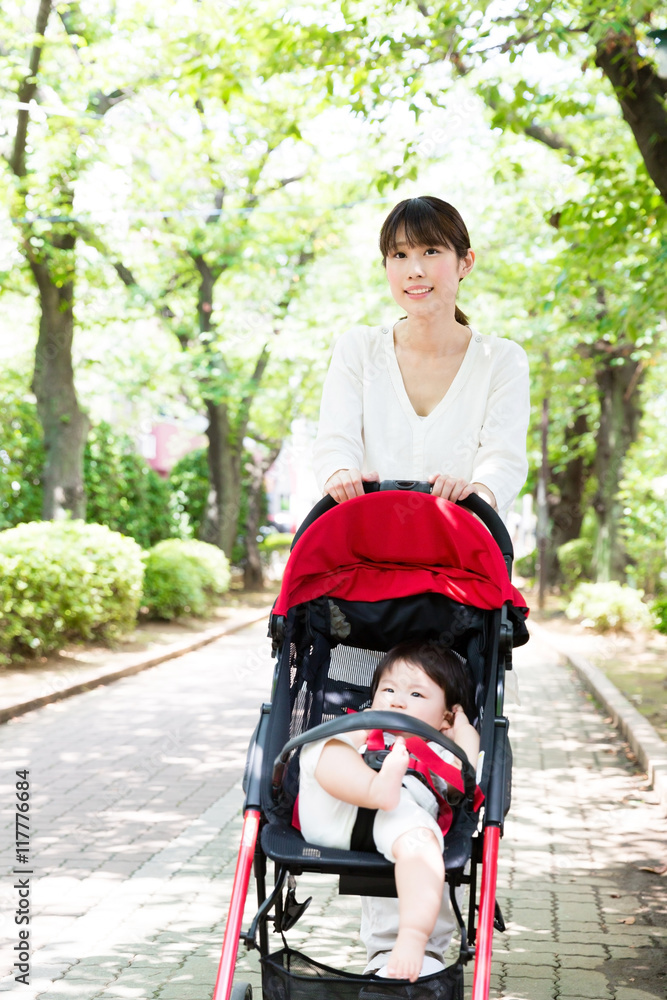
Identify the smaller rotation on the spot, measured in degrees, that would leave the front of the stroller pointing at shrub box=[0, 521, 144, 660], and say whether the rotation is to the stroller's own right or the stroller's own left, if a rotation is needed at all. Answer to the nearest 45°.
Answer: approximately 135° to the stroller's own right

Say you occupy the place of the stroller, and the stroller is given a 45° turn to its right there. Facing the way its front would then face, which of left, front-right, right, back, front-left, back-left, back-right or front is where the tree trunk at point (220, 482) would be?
back-right

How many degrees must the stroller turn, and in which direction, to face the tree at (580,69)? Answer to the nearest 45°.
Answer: approximately 180°

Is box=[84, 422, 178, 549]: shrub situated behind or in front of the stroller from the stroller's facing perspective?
behind

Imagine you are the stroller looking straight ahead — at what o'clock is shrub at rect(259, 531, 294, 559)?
The shrub is roughly at 6 o'clock from the stroller.

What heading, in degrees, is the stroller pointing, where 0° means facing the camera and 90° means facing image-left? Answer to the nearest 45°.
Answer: approximately 0°

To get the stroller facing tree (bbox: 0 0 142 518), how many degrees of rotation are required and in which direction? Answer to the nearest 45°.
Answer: approximately 135° to its right
